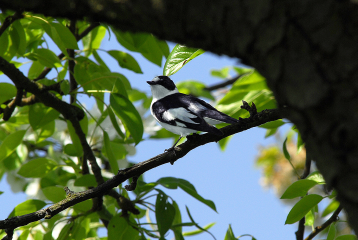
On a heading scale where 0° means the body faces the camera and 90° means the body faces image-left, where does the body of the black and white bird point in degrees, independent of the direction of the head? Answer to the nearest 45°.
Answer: approximately 90°

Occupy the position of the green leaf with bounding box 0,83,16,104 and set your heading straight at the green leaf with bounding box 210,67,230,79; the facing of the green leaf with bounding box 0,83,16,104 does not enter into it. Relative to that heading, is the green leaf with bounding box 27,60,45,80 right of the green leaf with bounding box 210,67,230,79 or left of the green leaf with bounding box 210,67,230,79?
left

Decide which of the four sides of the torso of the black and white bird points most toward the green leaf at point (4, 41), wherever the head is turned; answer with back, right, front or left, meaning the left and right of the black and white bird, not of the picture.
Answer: front

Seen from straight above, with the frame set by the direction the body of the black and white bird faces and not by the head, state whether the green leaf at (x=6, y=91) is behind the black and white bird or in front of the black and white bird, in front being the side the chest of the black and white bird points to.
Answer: in front
